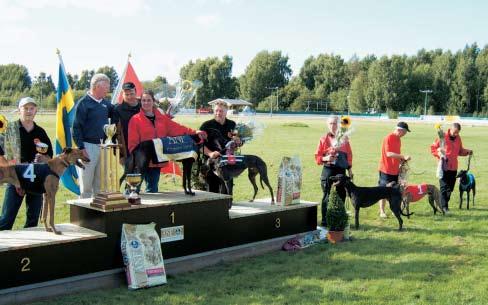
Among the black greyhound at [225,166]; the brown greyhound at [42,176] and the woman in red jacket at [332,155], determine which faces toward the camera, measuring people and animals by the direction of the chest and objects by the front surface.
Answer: the woman in red jacket

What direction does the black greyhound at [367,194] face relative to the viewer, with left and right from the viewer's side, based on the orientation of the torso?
facing to the left of the viewer

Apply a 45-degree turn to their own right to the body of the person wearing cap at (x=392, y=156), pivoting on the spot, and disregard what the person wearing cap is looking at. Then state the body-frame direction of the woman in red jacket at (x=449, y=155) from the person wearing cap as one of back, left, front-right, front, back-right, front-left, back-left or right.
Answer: left

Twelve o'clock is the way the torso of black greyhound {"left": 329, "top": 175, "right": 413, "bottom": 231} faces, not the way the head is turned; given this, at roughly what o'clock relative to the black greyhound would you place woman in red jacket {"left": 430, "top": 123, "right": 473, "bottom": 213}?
The woman in red jacket is roughly at 4 o'clock from the black greyhound.

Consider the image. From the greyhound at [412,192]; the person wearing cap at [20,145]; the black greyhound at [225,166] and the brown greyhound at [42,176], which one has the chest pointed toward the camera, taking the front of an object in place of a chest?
the person wearing cap

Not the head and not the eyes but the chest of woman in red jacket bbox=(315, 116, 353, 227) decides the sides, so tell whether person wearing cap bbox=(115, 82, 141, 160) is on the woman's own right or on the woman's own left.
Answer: on the woman's own right

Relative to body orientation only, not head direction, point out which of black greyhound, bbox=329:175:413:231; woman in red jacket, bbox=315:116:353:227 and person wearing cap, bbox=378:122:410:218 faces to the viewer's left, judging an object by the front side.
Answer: the black greyhound

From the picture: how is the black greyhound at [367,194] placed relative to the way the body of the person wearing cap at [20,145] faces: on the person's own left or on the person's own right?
on the person's own left

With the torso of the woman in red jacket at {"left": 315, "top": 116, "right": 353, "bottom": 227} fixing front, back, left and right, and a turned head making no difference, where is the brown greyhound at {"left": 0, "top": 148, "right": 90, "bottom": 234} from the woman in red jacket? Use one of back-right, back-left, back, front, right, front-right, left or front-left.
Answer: front-right

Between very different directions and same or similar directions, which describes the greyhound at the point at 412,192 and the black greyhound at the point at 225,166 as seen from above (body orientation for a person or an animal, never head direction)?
same or similar directions

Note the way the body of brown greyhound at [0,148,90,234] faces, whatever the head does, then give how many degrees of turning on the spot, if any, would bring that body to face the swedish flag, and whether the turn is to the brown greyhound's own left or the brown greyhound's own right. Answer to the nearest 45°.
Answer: approximately 90° to the brown greyhound's own left

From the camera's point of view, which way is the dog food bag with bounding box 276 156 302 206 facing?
toward the camera

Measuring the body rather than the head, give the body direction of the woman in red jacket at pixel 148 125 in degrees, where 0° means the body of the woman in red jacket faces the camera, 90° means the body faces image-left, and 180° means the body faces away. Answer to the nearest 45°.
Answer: approximately 0°

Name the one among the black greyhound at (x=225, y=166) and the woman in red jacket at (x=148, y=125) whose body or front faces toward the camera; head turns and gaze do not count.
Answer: the woman in red jacket

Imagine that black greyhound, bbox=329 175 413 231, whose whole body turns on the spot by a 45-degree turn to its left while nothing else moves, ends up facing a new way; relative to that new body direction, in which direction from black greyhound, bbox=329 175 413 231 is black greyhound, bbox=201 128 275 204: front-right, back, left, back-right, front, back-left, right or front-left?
front

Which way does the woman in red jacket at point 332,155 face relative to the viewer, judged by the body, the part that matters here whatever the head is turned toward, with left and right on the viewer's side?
facing the viewer
